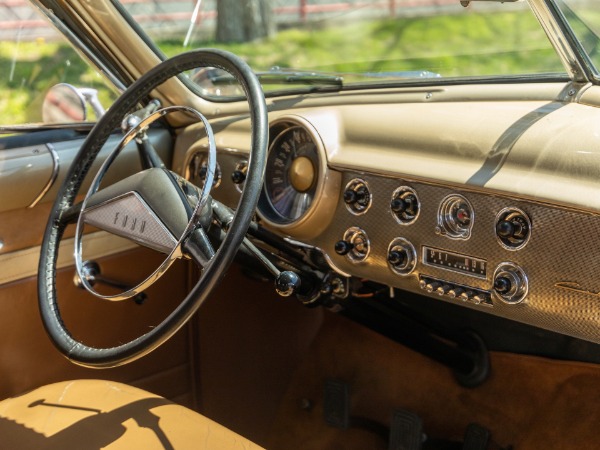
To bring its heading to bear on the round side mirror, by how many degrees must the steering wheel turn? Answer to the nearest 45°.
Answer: approximately 90° to its right

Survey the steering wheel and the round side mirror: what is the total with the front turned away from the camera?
0

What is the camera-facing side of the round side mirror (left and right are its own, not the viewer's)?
front

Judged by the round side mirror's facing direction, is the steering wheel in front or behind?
in front
